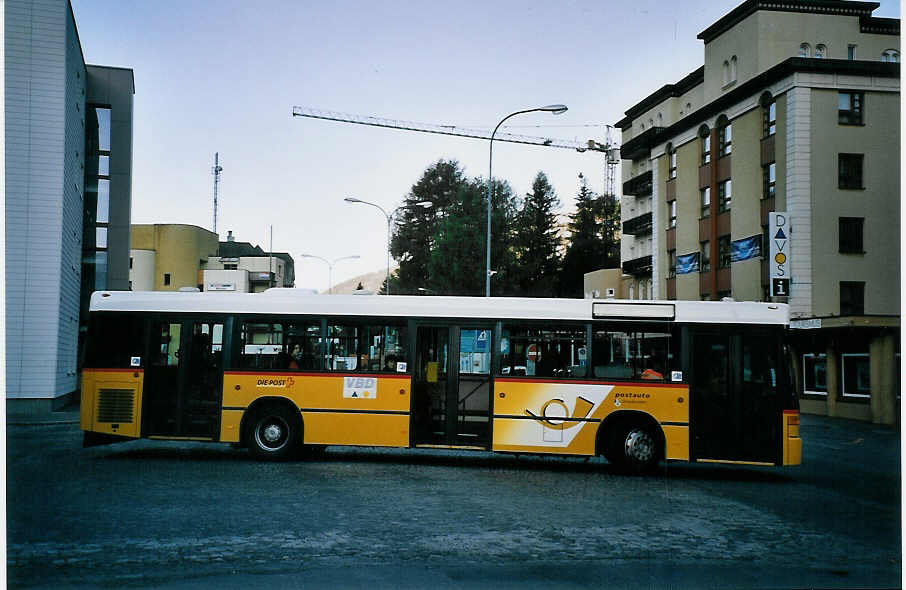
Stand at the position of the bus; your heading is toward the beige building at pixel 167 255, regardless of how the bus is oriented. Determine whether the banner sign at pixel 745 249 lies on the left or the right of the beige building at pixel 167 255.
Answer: right

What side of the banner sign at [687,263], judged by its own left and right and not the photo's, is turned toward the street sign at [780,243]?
left

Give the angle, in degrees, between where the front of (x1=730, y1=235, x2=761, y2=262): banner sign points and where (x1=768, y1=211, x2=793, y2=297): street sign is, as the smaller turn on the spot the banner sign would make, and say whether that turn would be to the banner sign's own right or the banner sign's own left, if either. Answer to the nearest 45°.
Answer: approximately 45° to the banner sign's own left

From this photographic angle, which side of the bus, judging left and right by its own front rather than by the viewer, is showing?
right

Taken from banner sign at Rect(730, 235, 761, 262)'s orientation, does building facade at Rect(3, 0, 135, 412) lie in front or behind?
in front

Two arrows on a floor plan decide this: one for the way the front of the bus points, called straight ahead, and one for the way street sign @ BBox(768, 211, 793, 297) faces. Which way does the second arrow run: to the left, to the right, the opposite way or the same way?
to the right

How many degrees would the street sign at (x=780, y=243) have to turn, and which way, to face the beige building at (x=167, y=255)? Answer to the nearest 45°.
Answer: approximately 90° to its right

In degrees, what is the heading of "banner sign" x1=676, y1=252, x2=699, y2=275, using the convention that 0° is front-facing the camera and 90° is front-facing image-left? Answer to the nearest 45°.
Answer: approximately 45°

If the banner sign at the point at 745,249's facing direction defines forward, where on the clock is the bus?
The bus is roughly at 11 o'clock from the banner sign.

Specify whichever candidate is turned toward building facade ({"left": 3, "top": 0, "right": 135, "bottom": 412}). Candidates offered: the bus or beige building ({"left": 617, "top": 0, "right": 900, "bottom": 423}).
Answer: the beige building

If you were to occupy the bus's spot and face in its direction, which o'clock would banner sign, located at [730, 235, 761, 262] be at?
The banner sign is roughly at 10 o'clock from the bus.
